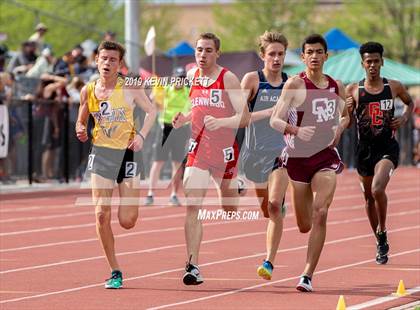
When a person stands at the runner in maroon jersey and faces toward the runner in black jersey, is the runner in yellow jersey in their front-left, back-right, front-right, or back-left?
back-left

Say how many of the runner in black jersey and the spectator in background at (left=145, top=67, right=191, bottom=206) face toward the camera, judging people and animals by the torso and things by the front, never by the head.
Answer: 2

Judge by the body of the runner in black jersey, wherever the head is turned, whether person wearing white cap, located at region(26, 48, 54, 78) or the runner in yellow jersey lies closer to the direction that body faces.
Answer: the runner in yellow jersey

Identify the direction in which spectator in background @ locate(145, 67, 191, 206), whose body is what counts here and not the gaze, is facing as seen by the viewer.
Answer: toward the camera

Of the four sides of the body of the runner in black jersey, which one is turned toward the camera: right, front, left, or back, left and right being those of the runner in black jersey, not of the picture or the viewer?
front

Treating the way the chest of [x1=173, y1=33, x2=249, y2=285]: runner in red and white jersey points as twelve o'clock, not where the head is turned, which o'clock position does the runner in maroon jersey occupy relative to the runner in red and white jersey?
The runner in maroon jersey is roughly at 8 o'clock from the runner in red and white jersey.

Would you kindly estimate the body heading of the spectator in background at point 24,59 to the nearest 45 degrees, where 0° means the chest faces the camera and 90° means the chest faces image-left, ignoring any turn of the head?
approximately 315°

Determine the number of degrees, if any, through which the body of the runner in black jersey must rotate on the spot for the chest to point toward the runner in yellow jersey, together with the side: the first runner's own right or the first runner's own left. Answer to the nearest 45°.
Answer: approximately 45° to the first runner's own right

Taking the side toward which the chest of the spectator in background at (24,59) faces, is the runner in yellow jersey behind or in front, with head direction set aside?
in front

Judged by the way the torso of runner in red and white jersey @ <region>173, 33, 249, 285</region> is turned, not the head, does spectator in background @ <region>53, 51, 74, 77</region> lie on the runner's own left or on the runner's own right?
on the runner's own right

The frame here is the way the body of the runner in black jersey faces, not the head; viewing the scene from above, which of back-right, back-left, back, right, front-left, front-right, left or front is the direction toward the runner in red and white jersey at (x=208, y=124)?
front-right
